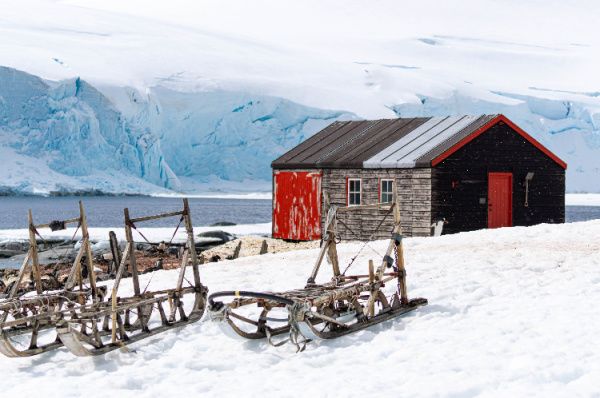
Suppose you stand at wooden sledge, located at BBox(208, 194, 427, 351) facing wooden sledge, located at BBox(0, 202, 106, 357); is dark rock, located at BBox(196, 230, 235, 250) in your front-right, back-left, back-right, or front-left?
front-right

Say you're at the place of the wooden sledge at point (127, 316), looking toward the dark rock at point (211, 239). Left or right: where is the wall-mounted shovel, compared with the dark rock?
right

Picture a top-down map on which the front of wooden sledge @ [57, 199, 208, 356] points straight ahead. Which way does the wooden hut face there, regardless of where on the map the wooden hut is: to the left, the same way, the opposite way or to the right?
to the left

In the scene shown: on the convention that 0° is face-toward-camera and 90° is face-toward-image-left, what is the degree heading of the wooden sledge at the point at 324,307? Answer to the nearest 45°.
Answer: approximately 45°

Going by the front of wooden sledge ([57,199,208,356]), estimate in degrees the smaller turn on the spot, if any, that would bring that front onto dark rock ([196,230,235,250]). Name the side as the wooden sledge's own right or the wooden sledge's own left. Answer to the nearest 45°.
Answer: approximately 135° to the wooden sledge's own right

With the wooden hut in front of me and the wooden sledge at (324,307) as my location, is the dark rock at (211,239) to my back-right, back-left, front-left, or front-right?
front-left

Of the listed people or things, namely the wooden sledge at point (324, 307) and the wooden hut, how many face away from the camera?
0

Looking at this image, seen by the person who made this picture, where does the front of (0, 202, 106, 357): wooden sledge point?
facing the viewer and to the left of the viewer

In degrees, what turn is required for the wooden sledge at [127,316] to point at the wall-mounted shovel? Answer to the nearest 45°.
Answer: approximately 180°

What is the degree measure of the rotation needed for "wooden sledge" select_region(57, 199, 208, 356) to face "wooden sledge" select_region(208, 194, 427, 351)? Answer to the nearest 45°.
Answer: approximately 135° to its left

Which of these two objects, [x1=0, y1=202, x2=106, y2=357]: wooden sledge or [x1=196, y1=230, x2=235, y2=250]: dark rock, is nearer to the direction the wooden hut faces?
the wooden sledge
